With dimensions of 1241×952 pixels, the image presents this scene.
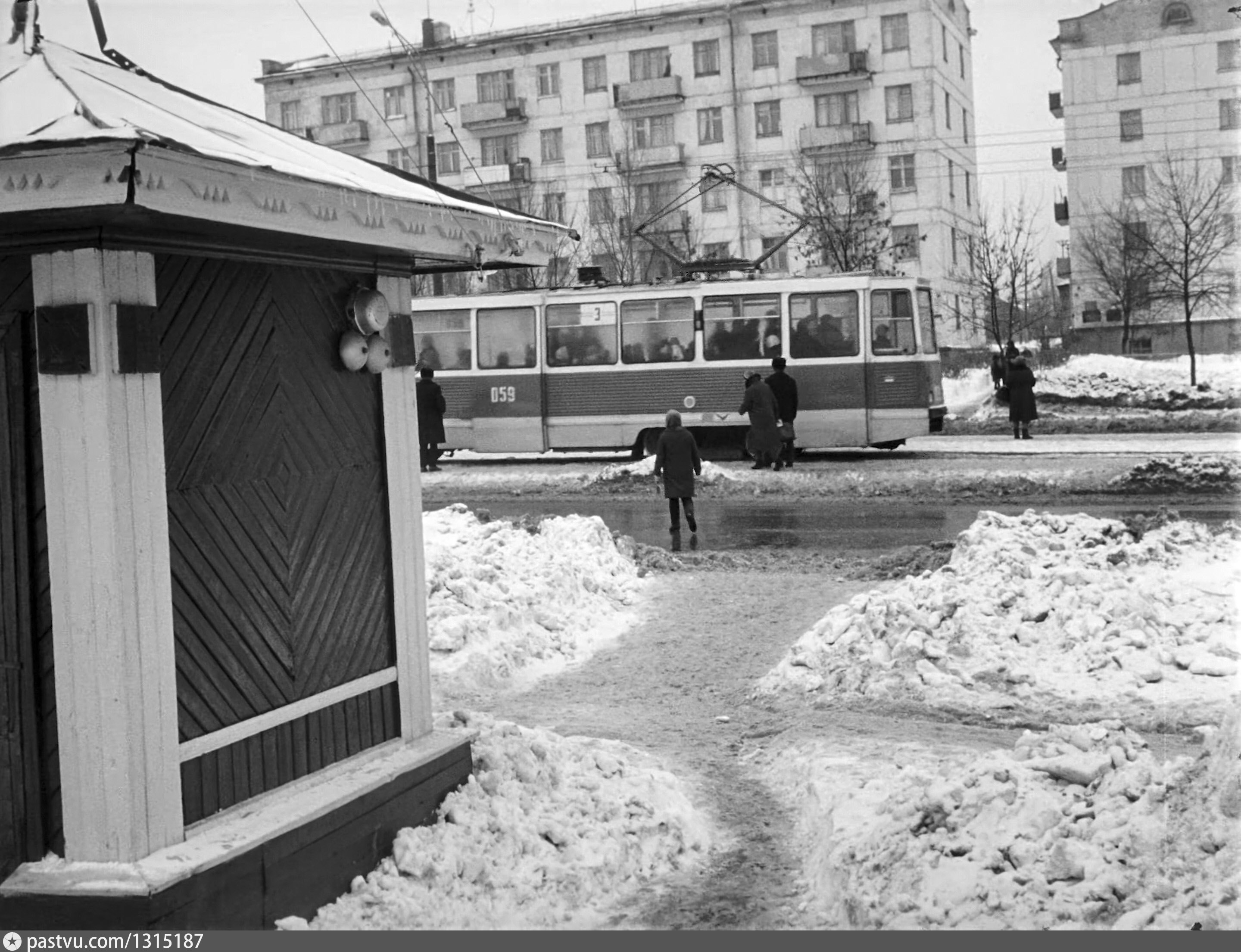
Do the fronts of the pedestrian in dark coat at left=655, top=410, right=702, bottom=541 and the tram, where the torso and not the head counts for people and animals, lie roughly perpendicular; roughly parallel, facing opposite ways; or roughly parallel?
roughly perpendicular

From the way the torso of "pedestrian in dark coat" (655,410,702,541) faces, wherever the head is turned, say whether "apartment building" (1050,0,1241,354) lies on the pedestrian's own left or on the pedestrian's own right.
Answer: on the pedestrian's own right

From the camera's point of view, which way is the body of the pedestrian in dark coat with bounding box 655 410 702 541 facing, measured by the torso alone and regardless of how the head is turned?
away from the camera

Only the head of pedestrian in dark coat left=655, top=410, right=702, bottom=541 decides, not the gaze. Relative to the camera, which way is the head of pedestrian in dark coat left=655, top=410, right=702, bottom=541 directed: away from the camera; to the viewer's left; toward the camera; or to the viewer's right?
away from the camera

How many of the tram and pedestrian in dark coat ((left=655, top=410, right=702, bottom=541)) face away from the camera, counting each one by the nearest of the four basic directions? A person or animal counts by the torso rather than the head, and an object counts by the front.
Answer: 1

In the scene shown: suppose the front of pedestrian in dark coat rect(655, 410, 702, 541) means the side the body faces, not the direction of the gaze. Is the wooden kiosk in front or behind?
behind

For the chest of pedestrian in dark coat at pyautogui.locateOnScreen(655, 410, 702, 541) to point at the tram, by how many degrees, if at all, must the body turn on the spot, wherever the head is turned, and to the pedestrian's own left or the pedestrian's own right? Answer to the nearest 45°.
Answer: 0° — they already face it
